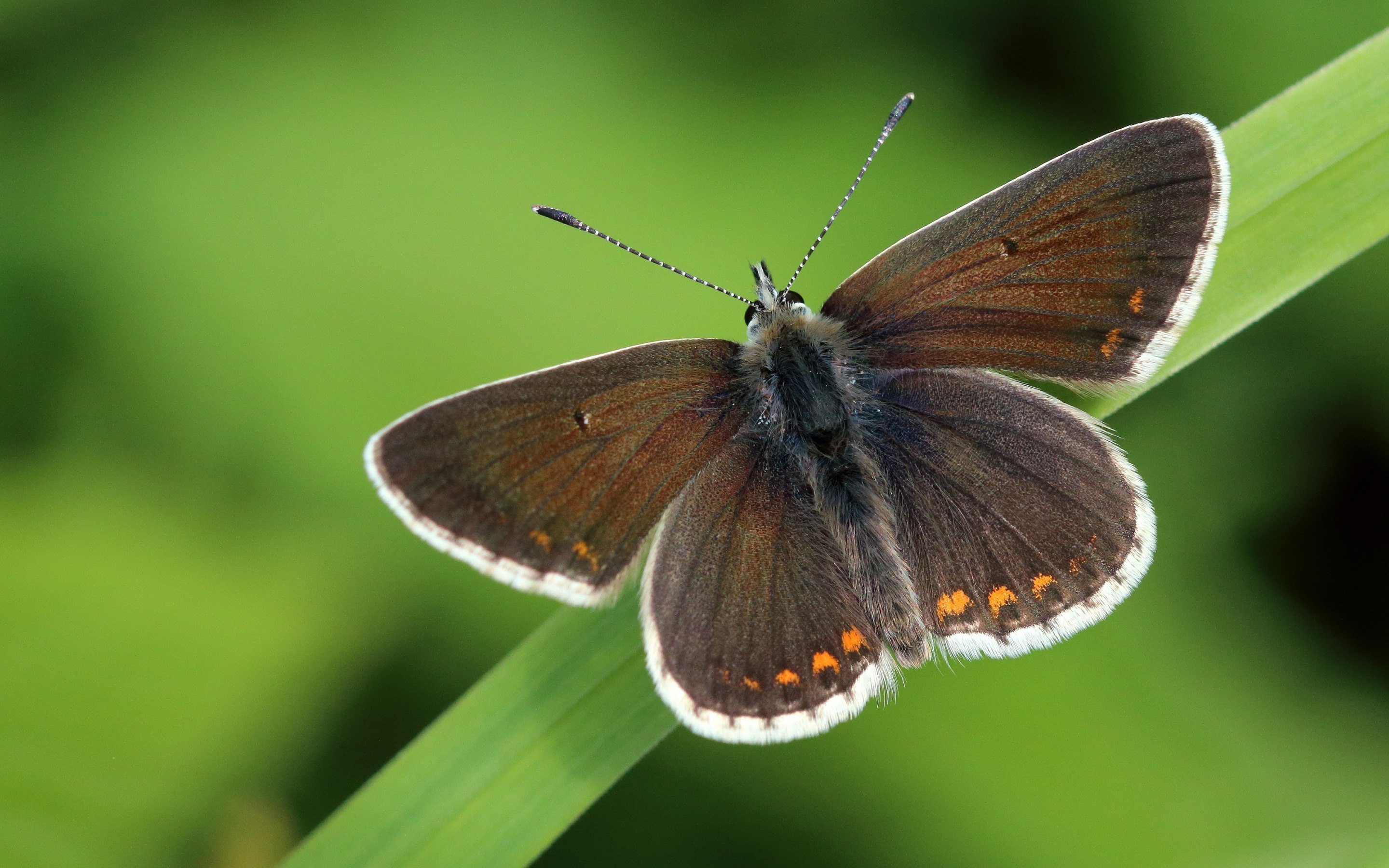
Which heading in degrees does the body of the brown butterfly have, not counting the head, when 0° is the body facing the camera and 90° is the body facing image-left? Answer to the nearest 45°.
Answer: approximately 180°
